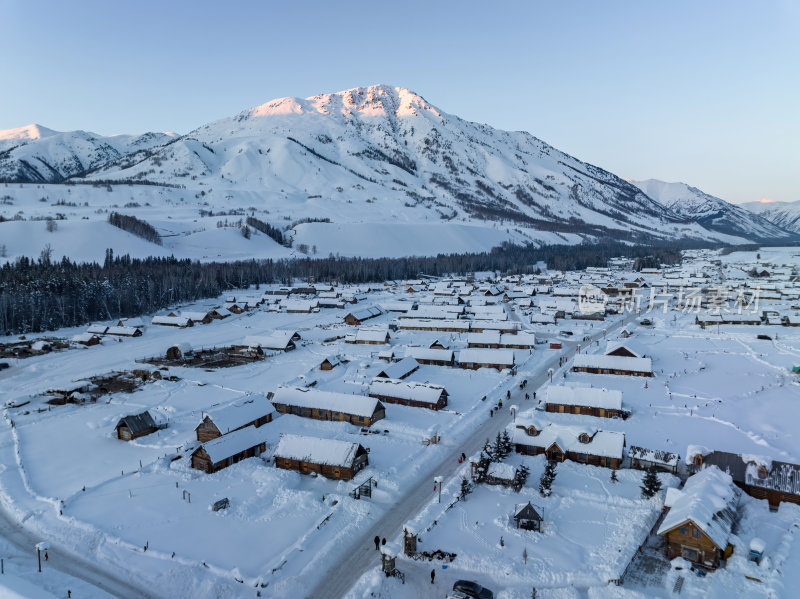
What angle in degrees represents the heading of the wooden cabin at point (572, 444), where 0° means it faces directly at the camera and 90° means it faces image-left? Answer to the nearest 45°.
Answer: approximately 0°

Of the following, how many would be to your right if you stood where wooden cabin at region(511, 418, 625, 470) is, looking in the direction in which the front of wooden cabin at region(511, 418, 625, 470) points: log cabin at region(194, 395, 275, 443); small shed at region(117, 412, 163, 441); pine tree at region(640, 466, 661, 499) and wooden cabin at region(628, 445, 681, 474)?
2

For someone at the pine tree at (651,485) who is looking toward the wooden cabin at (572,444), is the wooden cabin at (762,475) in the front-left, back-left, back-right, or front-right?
back-right

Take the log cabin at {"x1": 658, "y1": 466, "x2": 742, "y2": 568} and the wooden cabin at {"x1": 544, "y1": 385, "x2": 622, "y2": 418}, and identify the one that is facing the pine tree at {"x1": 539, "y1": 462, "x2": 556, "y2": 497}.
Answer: the wooden cabin

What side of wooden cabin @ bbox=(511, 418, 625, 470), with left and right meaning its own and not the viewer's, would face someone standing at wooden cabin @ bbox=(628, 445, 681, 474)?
left

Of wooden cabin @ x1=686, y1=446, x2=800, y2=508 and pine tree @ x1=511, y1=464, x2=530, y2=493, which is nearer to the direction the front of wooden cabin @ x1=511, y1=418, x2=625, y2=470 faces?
the pine tree

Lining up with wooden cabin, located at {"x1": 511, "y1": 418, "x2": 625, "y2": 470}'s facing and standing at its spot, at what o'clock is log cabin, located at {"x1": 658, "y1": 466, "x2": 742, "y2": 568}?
The log cabin is roughly at 11 o'clock from the wooden cabin.
